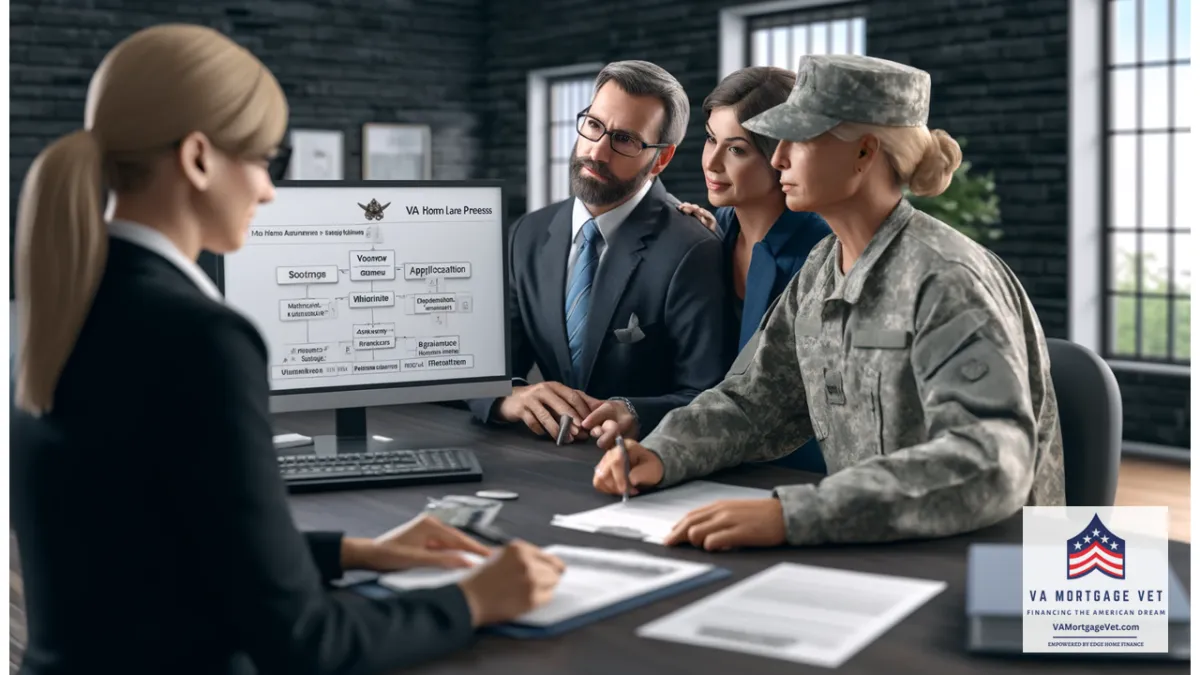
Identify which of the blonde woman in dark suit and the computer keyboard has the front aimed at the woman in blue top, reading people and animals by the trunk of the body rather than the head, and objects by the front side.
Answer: the blonde woman in dark suit

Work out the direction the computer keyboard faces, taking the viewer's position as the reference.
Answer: facing the viewer

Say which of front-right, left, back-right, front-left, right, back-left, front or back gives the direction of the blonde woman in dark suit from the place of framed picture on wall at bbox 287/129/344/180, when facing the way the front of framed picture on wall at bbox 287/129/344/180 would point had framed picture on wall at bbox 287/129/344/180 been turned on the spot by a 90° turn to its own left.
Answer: right

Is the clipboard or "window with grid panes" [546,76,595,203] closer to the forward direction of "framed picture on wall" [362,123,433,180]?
the clipboard

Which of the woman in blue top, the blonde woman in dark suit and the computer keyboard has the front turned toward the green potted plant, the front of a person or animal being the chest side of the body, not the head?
the blonde woman in dark suit

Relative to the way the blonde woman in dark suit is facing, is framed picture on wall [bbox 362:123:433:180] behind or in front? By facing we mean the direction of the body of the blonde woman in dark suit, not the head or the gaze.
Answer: in front

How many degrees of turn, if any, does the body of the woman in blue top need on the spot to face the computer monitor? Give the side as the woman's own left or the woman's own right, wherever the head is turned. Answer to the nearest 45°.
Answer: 0° — they already face it

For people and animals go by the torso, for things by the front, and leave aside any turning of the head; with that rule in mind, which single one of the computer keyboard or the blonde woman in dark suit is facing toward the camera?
the computer keyboard

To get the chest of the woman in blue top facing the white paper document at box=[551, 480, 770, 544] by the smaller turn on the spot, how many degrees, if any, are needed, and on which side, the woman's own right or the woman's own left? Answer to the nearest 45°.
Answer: approximately 45° to the woman's own left

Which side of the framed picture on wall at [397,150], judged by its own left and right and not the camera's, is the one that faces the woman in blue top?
front

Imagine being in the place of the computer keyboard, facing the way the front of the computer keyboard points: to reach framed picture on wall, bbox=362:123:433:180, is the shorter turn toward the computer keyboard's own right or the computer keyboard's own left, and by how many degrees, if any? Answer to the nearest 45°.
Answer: approximately 180°

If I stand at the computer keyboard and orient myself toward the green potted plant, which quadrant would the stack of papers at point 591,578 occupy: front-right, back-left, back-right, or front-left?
back-right

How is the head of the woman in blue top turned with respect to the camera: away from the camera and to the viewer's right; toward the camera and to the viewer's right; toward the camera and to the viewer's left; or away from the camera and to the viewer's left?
toward the camera and to the viewer's left

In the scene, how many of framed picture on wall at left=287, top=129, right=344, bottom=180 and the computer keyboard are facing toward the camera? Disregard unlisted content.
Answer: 2

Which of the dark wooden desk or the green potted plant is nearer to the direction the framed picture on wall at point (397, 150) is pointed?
the dark wooden desk

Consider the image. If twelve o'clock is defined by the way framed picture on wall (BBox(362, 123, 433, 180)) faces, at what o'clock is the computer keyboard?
The computer keyboard is roughly at 12 o'clock from the framed picture on wall.

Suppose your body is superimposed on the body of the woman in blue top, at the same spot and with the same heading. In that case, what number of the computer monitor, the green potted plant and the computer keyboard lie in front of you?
2

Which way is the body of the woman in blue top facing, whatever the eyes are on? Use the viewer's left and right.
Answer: facing the viewer and to the left of the viewer

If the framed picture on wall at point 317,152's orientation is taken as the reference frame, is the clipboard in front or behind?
in front

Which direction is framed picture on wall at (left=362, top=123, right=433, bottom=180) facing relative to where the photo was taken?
toward the camera

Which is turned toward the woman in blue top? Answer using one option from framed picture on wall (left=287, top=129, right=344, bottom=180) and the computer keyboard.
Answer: the framed picture on wall

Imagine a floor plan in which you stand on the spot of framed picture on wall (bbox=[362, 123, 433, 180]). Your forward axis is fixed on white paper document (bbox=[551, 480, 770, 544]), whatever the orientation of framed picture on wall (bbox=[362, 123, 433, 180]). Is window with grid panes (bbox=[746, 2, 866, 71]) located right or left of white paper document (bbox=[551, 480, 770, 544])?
left
